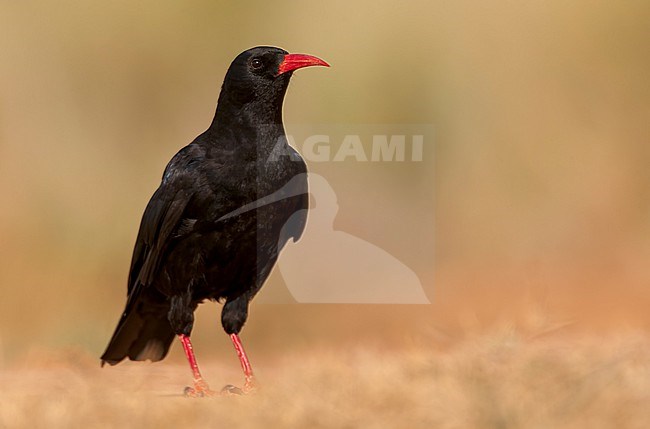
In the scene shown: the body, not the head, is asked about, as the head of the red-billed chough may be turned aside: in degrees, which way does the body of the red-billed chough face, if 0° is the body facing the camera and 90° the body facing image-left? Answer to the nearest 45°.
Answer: approximately 315°
